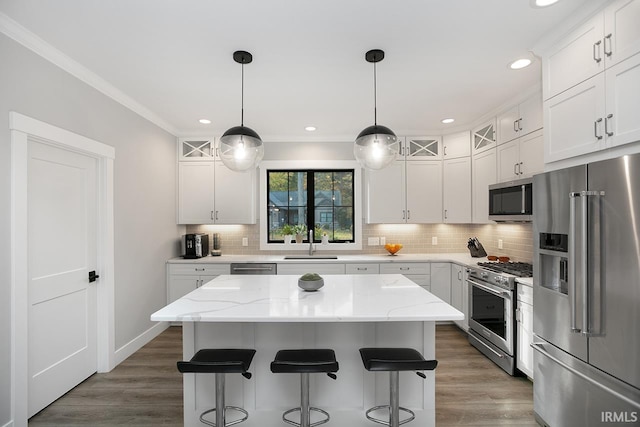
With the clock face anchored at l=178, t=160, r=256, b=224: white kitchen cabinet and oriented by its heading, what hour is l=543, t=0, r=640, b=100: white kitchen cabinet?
l=543, t=0, r=640, b=100: white kitchen cabinet is roughly at 11 o'clock from l=178, t=160, r=256, b=224: white kitchen cabinet.

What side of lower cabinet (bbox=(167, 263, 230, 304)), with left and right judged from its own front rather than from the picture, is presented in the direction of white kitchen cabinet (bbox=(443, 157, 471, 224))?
left

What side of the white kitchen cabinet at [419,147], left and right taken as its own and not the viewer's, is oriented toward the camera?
front

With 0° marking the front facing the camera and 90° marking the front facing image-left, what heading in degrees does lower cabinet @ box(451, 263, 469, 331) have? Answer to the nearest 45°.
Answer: approximately 45°

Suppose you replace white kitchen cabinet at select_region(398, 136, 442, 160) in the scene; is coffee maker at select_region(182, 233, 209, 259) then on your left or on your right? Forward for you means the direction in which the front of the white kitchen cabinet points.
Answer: on your right

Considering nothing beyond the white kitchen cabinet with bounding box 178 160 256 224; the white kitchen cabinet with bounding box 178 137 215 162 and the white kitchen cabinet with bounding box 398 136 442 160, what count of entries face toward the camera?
3

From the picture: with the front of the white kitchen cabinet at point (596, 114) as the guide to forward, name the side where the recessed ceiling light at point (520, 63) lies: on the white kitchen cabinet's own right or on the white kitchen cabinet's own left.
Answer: on the white kitchen cabinet's own right

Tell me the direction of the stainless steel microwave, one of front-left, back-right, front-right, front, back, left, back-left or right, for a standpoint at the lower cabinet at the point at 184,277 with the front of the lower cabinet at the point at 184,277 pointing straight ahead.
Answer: front-left

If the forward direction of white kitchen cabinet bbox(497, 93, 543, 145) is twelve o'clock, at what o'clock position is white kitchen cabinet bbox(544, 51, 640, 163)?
white kitchen cabinet bbox(544, 51, 640, 163) is roughly at 10 o'clock from white kitchen cabinet bbox(497, 93, 543, 145).

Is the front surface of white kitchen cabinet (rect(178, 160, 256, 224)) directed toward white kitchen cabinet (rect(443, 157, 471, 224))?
no

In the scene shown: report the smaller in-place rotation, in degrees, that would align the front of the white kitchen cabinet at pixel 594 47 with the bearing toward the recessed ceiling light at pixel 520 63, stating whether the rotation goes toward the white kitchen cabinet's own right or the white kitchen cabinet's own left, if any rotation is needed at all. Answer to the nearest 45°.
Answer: approximately 90° to the white kitchen cabinet's own right

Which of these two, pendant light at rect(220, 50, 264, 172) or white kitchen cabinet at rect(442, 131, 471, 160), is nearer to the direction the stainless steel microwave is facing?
the pendant light

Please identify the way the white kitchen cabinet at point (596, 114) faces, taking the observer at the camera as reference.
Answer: facing the viewer and to the left of the viewer

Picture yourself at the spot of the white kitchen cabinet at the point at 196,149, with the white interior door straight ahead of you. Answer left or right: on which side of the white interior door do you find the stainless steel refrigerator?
left
